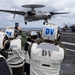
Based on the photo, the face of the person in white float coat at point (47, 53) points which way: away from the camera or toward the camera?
away from the camera

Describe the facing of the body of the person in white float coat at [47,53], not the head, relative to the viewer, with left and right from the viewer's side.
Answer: facing away from the viewer
